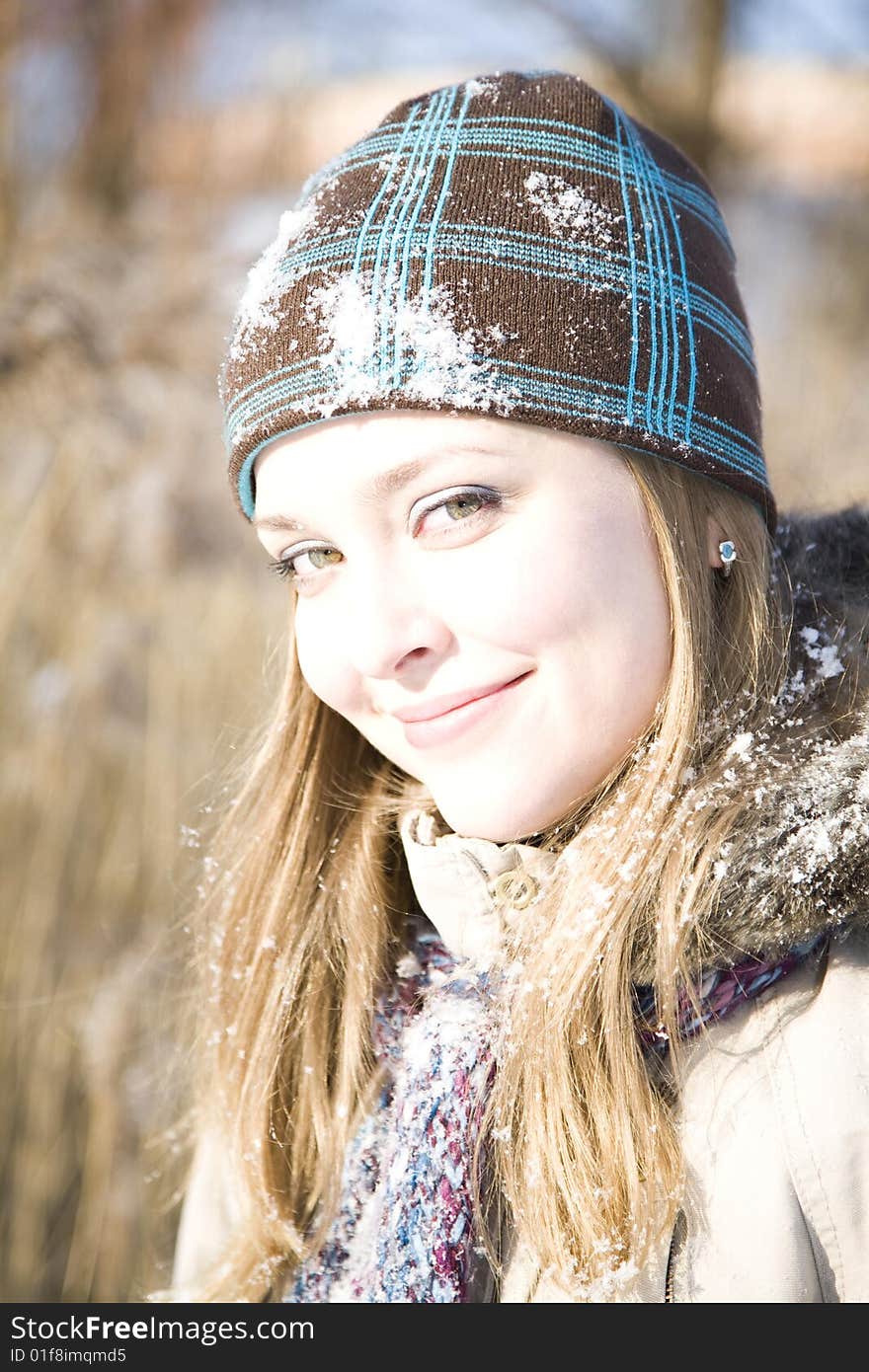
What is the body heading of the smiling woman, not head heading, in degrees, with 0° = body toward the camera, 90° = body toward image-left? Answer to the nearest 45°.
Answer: approximately 45°
